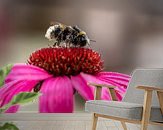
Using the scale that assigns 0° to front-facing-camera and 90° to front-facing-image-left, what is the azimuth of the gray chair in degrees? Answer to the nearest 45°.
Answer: approximately 45°
